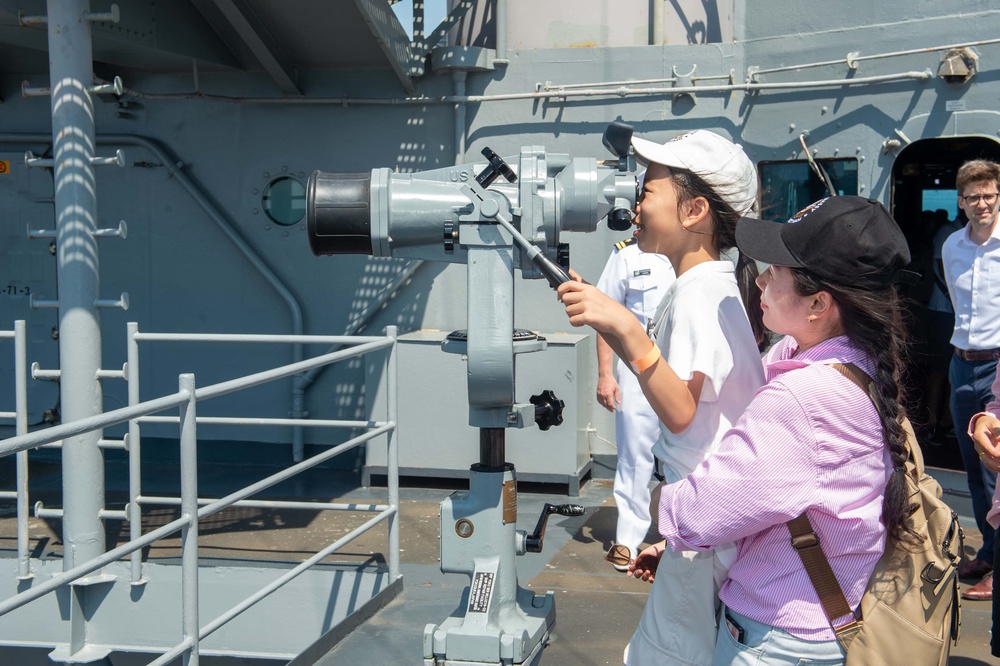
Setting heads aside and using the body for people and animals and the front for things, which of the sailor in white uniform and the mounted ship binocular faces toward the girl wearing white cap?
the sailor in white uniform

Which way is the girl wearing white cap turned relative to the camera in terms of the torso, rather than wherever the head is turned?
to the viewer's left

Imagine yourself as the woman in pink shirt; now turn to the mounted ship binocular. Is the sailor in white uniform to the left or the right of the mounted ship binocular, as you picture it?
right

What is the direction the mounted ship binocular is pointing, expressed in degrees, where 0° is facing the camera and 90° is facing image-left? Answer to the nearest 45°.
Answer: approximately 90°

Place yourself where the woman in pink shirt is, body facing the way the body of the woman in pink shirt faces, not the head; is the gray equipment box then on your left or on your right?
on your right

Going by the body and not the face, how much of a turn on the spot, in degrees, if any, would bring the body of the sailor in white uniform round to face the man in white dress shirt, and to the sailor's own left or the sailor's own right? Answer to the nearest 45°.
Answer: approximately 90° to the sailor's own left

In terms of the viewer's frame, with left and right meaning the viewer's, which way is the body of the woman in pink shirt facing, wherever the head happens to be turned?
facing to the left of the viewer

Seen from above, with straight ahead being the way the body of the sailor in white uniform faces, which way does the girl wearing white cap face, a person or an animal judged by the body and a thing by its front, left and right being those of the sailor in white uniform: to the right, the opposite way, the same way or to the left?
to the right
